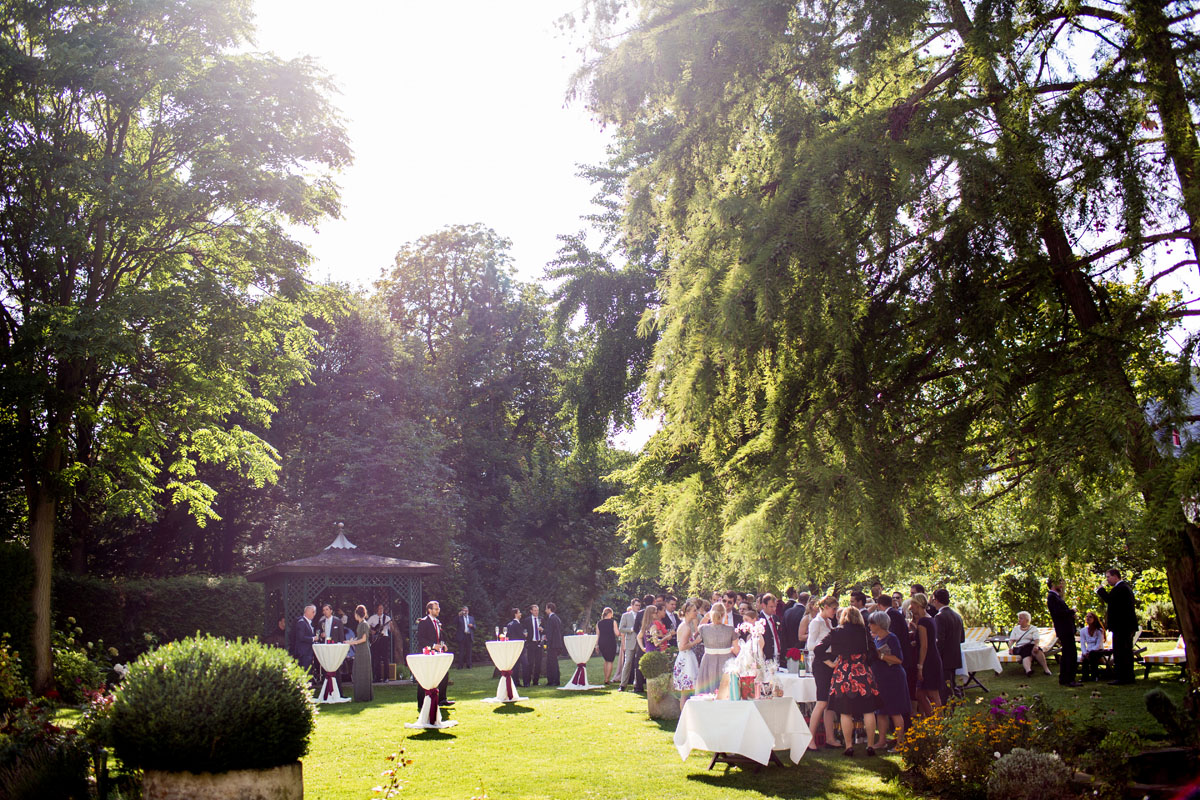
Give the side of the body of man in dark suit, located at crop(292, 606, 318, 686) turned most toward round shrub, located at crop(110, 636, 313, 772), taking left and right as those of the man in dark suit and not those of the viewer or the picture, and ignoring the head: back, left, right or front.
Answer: right

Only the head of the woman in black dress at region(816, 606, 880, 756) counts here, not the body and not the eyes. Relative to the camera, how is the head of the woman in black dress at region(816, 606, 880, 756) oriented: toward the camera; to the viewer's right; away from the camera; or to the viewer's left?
away from the camera

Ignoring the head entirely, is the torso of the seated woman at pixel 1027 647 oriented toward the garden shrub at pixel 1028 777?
yes

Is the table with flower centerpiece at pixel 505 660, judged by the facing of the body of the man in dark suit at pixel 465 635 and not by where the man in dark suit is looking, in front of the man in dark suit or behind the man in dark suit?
in front

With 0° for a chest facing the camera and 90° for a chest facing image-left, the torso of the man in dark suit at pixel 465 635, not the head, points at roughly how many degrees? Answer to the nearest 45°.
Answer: approximately 0°

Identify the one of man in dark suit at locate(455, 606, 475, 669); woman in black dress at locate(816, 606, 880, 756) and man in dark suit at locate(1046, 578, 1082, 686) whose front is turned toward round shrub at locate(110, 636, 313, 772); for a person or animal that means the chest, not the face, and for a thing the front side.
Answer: man in dark suit at locate(455, 606, 475, 669)

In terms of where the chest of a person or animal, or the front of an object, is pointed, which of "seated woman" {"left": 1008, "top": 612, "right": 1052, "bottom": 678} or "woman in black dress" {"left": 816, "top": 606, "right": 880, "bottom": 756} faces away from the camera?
the woman in black dress

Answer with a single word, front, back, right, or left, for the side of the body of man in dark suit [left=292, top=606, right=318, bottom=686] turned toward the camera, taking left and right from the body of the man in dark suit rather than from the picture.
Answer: right

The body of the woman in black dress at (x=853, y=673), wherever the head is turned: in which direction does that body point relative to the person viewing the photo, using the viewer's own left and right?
facing away from the viewer
